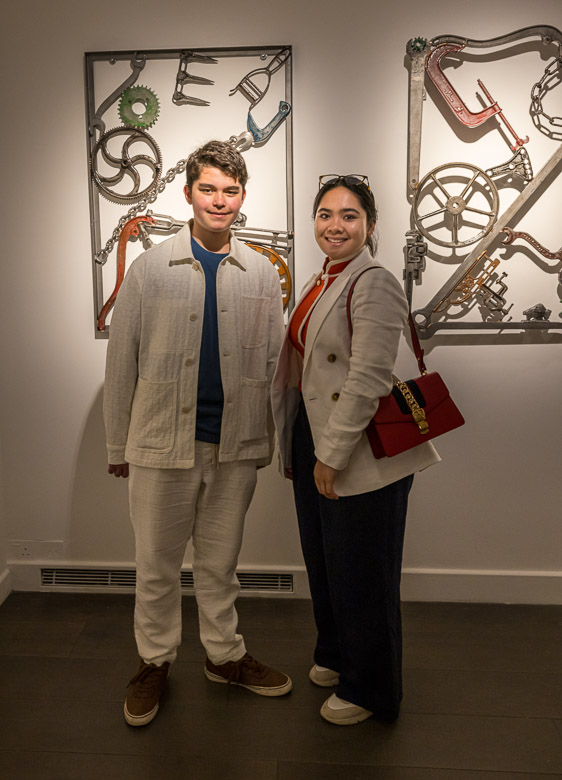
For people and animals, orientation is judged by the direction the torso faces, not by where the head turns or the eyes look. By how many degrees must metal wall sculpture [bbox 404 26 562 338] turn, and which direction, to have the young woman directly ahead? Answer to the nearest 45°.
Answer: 0° — it already faces them

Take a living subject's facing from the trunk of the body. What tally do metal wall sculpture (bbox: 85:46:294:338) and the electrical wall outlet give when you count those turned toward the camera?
2

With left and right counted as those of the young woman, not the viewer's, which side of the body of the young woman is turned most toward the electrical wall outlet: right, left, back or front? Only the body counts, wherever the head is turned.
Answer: right

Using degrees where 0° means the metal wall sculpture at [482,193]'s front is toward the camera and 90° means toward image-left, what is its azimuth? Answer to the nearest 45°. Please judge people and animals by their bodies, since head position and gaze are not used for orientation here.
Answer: approximately 0°

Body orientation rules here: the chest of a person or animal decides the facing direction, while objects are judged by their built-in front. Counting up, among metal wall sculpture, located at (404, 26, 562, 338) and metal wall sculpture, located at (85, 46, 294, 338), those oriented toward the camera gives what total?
2

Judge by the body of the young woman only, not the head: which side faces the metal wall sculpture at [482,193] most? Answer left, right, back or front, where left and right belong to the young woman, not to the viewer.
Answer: back
